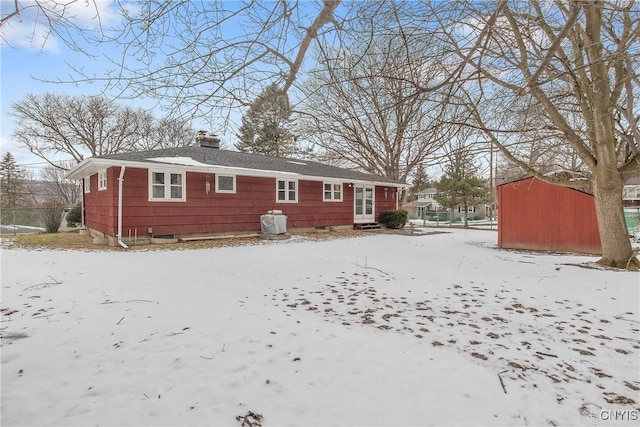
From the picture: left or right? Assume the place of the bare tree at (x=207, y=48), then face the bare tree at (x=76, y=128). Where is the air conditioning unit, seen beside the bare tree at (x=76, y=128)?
right

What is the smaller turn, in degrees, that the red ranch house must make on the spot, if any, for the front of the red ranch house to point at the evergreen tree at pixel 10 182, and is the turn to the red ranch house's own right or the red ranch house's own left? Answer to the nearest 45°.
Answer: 0° — it already faces it

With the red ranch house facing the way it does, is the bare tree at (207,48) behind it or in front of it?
behind

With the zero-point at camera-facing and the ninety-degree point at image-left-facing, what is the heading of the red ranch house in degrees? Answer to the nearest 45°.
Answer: approximately 135°

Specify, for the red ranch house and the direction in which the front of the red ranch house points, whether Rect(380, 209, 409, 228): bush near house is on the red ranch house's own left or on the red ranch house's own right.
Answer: on the red ranch house's own right

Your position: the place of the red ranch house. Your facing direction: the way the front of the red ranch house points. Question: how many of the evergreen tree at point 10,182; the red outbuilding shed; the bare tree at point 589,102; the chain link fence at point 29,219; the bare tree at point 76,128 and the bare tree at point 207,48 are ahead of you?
3

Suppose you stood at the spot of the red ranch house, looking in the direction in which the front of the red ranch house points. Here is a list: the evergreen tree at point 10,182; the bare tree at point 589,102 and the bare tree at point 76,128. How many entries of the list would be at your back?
1

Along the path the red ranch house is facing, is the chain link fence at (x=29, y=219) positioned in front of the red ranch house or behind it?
in front

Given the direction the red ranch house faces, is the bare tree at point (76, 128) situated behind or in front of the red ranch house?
in front
